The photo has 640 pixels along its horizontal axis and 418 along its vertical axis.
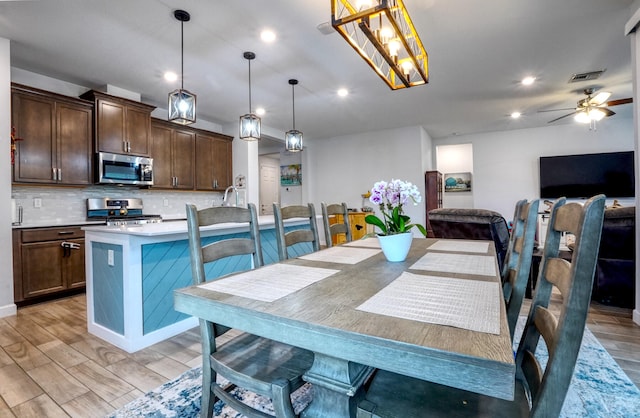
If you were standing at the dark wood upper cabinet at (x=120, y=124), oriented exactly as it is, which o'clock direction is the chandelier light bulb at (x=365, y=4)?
The chandelier light bulb is roughly at 1 o'clock from the dark wood upper cabinet.

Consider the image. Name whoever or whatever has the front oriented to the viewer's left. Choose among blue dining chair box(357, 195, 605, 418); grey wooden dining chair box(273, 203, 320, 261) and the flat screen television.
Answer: blue dining chair box(357, 195, 605, 418)

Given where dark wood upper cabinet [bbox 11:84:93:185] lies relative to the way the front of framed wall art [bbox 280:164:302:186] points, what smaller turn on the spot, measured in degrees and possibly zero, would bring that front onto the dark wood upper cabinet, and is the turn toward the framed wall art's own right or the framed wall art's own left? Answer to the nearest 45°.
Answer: approximately 45° to the framed wall art's own right

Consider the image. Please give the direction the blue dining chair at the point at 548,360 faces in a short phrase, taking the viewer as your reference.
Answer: facing to the left of the viewer

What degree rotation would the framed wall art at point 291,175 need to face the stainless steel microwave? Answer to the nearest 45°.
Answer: approximately 45° to its right

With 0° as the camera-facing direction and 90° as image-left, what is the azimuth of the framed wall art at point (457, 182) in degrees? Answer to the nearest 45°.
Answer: approximately 0°

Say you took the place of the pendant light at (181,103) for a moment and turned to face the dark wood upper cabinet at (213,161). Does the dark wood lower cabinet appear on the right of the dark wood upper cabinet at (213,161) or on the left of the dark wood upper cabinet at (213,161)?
left

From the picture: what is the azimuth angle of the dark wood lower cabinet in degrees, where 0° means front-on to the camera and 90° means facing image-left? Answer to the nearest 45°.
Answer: approximately 315°

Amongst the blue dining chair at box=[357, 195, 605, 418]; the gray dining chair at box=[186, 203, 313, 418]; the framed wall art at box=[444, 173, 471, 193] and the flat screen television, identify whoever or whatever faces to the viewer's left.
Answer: the blue dining chair at box=[357, 195, 605, 418]

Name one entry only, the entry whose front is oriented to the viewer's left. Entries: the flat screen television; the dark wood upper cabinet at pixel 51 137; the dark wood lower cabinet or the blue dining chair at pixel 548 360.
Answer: the blue dining chair
